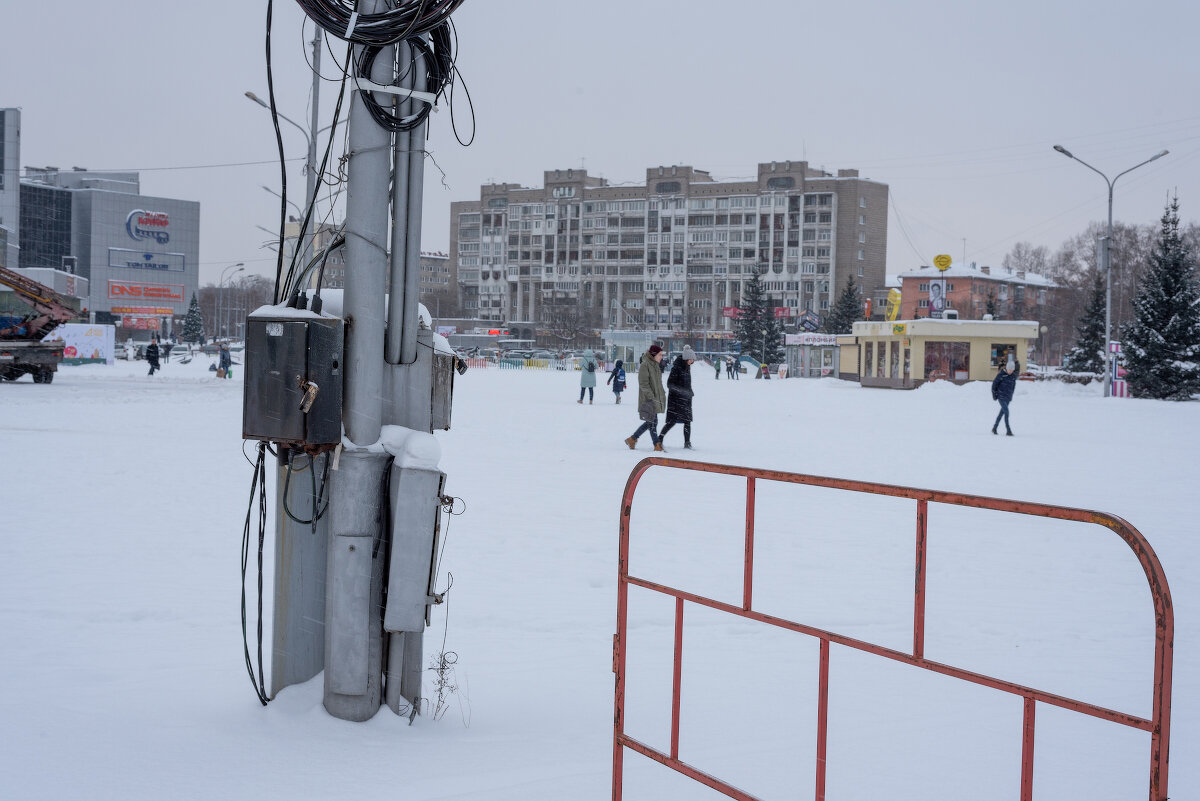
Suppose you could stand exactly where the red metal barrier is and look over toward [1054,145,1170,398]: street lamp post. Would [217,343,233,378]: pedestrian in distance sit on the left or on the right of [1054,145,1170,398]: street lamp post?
left

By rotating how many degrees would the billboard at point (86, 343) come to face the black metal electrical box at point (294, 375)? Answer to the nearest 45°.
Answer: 0° — it already faces it

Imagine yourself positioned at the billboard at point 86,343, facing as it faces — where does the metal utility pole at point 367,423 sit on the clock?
The metal utility pole is roughly at 12 o'clock from the billboard.

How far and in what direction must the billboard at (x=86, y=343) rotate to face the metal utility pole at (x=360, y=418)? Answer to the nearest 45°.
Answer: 0° — it already faces it

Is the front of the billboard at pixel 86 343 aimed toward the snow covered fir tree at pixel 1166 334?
no

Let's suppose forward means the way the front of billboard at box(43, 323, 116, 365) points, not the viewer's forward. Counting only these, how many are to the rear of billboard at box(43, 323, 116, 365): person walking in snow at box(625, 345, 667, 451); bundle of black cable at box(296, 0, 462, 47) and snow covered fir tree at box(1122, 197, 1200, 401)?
0

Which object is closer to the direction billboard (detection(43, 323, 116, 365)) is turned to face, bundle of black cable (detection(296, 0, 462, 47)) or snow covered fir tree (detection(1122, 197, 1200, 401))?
the bundle of black cable

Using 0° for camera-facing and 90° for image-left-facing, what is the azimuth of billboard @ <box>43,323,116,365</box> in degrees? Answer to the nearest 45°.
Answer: approximately 0°

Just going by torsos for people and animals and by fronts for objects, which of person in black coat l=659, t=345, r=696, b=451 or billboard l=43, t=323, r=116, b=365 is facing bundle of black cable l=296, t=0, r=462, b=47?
the billboard

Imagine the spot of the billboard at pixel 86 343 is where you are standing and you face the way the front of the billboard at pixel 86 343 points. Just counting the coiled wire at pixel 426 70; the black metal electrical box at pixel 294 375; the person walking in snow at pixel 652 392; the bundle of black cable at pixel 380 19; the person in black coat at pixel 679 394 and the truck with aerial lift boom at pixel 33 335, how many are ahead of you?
6

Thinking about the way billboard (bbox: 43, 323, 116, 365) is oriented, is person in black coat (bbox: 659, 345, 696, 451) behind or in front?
in front

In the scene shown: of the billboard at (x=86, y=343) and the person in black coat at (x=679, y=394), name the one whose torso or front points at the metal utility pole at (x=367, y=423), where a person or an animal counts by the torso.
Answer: the billboard

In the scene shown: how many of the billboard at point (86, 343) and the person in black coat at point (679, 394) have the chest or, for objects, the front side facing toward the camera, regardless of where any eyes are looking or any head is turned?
1
